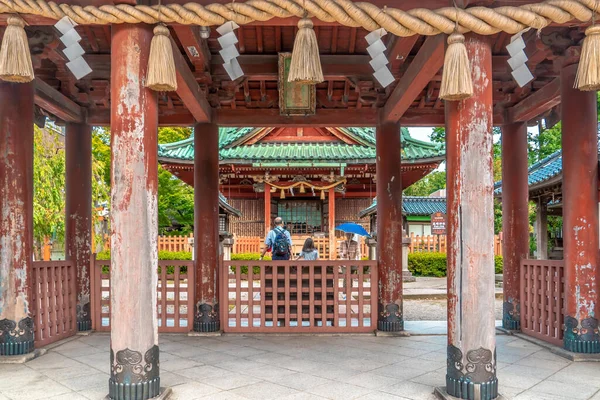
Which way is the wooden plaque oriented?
toward the camera

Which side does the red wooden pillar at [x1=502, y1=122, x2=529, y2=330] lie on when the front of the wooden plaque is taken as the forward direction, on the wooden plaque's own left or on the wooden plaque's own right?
on the wooden plaque's own left

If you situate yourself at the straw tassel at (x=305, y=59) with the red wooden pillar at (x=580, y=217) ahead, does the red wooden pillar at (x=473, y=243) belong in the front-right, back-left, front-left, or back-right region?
front-right

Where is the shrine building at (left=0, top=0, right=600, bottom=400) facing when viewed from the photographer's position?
facing the viewer
